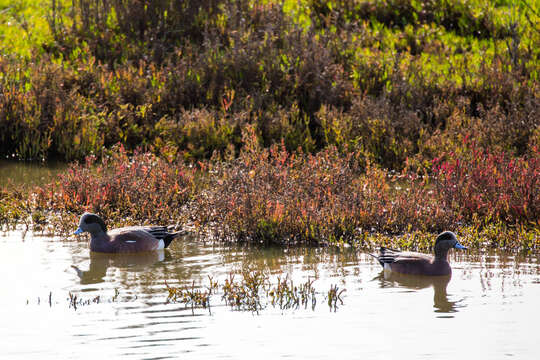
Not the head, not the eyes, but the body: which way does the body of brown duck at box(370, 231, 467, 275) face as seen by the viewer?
to the viewer's right

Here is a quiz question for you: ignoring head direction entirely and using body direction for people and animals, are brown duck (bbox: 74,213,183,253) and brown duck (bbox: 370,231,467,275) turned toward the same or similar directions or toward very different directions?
very different directions

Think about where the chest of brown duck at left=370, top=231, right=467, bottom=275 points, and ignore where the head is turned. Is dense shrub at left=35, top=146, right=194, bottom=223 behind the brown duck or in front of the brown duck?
behind

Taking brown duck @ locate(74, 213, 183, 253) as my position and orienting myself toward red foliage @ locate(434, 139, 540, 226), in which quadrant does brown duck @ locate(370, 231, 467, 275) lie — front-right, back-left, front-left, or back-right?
front-right

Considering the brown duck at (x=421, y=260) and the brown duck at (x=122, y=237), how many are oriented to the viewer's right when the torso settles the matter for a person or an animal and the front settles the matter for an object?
1

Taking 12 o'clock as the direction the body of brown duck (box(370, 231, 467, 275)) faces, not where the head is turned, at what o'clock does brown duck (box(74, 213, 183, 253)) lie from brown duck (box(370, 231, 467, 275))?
brown duck (box(74, 213, 183, 253)) is roughly at 6 o'clock from brown duck (box(370, 231, 467, 275)).

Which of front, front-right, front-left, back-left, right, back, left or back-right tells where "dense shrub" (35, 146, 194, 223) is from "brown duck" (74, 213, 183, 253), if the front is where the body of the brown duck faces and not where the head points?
right

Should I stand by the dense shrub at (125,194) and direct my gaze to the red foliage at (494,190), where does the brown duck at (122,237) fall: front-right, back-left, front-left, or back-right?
front-right

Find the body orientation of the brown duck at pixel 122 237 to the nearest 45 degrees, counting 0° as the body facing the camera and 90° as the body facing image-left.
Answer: approximately 90°

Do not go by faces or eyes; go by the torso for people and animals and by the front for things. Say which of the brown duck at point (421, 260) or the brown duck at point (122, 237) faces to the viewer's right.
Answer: the brown duck at point (421, 260)
